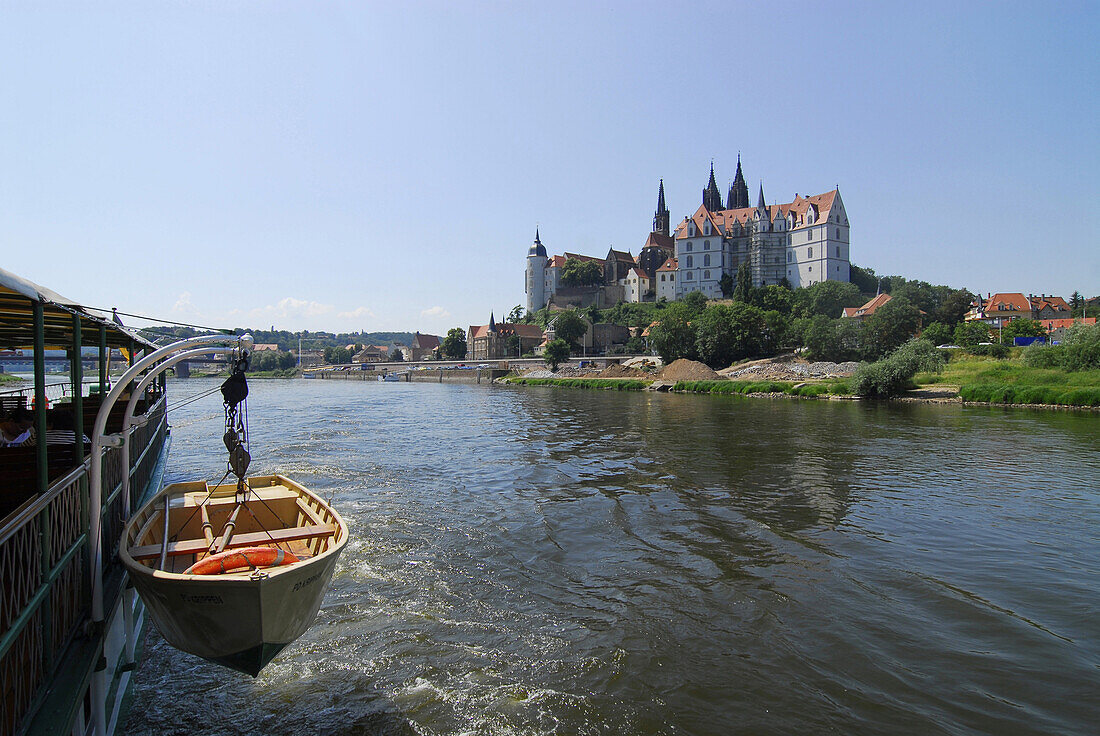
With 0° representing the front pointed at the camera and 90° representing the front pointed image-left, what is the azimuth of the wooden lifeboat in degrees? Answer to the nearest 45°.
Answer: approximately 0°

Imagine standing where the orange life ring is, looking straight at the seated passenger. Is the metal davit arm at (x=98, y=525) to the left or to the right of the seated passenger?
left

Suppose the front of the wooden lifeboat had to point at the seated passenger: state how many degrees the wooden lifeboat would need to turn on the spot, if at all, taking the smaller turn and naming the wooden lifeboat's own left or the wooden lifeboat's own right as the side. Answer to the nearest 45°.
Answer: approximately 135° to the wooden lifeboat's own right
